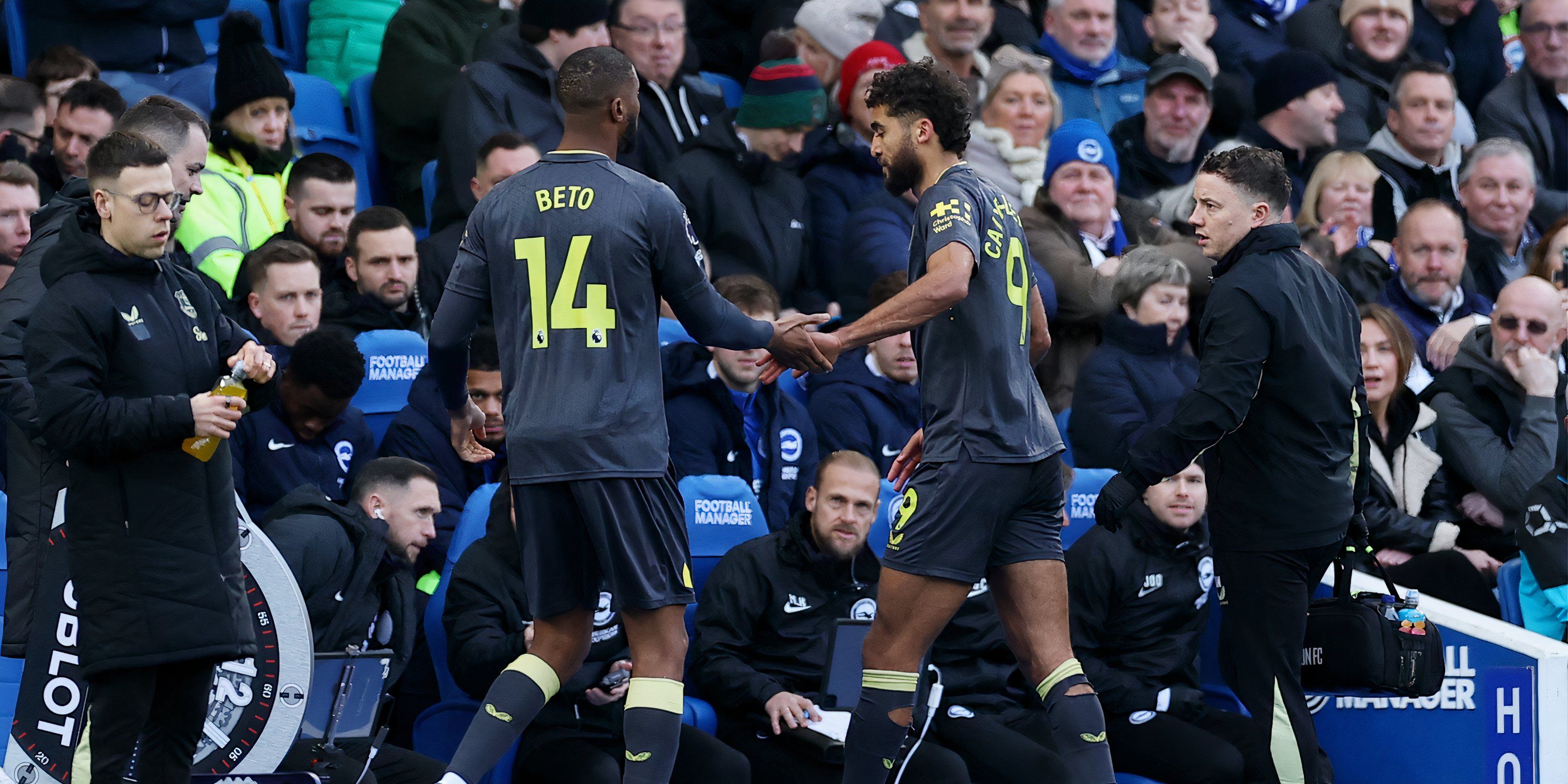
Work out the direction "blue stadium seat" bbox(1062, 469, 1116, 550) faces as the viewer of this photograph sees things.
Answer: facing the viewer

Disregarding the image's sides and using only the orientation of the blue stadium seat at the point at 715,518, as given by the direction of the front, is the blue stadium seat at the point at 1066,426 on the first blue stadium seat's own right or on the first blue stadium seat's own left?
on the first blue stadium seat's own left

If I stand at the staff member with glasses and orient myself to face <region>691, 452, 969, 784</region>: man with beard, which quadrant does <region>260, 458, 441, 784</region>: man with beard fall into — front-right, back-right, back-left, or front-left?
front-left

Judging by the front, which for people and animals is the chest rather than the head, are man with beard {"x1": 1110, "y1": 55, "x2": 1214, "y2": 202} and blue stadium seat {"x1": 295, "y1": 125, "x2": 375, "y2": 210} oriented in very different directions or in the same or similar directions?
same or similar directions

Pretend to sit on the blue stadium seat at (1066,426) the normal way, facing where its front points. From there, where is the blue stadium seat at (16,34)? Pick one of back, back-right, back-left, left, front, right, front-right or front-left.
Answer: right

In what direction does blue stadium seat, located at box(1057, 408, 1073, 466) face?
toward the camera

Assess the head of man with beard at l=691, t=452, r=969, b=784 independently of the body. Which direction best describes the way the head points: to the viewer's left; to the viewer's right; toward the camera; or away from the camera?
toward the camera

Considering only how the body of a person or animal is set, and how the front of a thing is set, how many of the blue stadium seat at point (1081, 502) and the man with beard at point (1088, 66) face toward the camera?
2

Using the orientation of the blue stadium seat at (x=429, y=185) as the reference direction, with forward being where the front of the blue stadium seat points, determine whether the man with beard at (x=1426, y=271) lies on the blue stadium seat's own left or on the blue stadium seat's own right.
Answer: on the blue stadium seat's own left

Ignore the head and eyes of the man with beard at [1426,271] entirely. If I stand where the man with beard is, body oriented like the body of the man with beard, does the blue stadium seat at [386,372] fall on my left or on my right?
on my right

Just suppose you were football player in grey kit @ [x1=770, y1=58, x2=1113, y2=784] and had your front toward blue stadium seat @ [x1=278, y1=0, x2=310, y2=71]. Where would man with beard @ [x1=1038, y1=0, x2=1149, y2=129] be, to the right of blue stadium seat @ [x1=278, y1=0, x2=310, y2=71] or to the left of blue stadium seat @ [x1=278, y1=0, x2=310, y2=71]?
right

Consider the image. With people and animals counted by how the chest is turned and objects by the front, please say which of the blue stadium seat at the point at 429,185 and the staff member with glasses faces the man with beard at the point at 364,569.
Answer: the blue stadium seat

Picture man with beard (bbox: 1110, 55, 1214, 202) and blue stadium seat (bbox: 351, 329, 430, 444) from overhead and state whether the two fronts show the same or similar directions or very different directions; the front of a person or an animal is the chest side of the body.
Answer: same or similar directions

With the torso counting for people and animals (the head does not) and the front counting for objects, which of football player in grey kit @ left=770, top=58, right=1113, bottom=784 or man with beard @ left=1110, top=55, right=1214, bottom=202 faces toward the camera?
the man with beard

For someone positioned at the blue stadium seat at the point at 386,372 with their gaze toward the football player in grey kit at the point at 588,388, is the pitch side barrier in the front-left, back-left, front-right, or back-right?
front-left

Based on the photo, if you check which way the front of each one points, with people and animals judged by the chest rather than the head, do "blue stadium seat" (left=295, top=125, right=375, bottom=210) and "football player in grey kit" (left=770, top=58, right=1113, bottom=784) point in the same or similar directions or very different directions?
very different directions

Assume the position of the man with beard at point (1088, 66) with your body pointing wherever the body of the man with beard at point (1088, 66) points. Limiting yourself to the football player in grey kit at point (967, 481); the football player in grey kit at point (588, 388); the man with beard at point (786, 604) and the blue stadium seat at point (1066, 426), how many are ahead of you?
4

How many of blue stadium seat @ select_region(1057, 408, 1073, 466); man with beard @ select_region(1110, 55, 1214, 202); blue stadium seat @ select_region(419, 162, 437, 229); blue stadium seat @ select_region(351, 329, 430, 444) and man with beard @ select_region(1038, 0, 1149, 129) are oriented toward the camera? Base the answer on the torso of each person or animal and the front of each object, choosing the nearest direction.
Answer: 5

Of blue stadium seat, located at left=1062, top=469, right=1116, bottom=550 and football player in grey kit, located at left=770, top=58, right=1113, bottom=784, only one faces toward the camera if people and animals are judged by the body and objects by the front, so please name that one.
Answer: the blue stadium seat

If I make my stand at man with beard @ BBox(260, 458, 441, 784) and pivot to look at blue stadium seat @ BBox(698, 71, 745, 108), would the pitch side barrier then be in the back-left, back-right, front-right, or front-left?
front-right

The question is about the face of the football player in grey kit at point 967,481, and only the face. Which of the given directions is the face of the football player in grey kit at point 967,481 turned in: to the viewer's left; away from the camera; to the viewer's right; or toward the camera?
to the viewer's left
